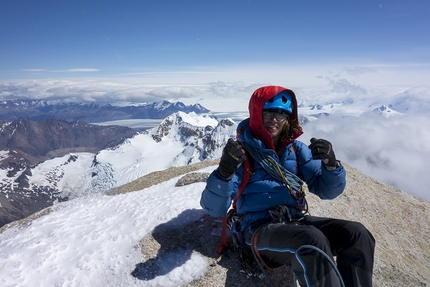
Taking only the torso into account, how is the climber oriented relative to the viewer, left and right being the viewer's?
facing the viewer and to the right of the viewer
